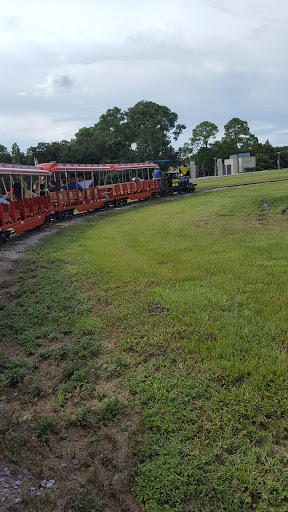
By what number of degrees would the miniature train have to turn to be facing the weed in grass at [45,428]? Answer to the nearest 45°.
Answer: approximately 135° to its right

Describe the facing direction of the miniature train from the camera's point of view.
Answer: facing away from the viewer and to the right of the viewer

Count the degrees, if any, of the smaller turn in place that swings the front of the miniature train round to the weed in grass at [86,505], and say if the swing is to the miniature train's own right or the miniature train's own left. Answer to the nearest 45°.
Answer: approximately 135° to the miniature train's own right
